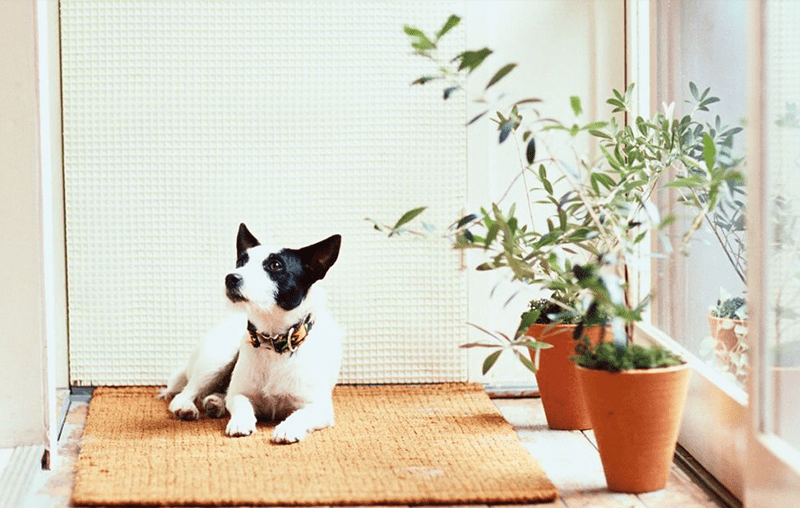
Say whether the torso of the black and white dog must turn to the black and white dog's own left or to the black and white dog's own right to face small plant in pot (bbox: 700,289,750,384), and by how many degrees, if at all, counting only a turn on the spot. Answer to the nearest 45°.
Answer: approximately 45° to the black and white dog's own left

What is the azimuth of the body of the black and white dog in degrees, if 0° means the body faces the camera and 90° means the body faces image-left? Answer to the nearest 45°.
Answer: approximately 0°

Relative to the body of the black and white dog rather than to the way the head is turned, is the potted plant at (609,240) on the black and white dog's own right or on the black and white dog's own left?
on the black and white dog's own left

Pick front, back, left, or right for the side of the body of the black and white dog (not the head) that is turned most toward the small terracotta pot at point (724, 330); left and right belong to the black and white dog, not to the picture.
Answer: left

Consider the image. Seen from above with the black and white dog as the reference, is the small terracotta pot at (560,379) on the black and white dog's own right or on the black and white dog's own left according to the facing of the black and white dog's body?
on the black and white dog's own left
